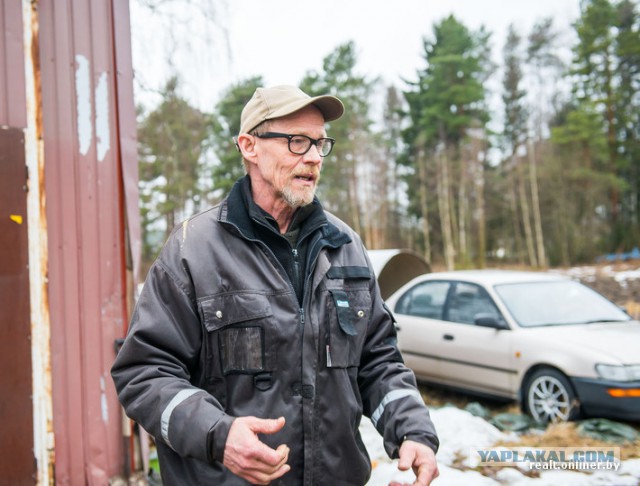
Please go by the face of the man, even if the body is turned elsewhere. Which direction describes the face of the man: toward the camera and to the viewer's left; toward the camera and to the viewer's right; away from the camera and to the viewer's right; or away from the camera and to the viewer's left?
toward the camera and to the viewer's right

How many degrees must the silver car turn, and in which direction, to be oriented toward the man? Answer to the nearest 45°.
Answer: approximately 45° to its right

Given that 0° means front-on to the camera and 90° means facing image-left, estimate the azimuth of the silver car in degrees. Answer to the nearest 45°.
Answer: approximately 315°
